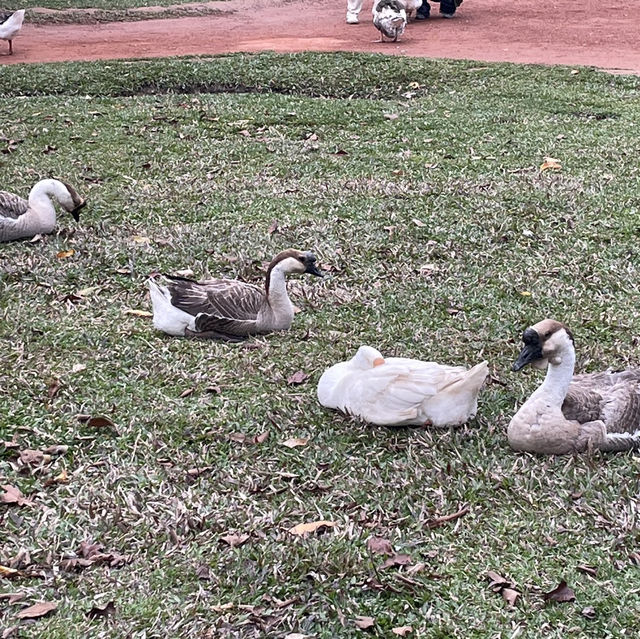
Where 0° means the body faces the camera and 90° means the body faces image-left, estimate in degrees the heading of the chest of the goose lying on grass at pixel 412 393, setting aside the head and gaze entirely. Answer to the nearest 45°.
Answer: approximately 90°

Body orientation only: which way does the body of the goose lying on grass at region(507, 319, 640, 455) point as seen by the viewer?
to the viewer's left

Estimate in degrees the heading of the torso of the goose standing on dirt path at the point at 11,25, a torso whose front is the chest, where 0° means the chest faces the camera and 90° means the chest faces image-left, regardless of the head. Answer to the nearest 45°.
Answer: approximately 90°

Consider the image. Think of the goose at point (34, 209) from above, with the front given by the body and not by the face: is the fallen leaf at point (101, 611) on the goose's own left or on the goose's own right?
on the goose's own right

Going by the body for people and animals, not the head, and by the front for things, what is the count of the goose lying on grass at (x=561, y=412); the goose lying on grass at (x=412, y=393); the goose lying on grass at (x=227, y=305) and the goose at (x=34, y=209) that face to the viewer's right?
2

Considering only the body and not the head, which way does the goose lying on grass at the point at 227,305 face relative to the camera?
to the viewer's right

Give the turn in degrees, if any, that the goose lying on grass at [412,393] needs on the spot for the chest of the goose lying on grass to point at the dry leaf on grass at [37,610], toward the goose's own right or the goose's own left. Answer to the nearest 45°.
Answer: approximately 45° to the goose's own left

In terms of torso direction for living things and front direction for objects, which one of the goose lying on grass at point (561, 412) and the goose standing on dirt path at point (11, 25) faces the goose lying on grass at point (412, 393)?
the goose lying on grass at point (561, 412)

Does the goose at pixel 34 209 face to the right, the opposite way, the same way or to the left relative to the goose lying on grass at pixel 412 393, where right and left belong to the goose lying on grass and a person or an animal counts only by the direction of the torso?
the opposite way

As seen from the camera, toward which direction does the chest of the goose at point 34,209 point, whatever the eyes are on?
to the viewer's right

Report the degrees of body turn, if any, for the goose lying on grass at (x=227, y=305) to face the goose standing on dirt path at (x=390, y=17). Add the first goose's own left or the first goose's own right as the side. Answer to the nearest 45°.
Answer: approximately 90° to the first goose's own left

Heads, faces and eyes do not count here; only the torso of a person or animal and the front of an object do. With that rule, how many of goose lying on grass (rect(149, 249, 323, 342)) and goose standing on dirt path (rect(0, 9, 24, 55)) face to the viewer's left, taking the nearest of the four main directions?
1

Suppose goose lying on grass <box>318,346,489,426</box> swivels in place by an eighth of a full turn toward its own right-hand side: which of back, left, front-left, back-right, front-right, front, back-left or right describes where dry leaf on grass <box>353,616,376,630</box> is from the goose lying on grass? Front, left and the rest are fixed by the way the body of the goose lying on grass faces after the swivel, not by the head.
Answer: back-left

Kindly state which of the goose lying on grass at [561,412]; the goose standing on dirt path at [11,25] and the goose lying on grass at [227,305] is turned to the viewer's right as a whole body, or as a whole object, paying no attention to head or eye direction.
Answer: the goose lying on grass at [227,305]
